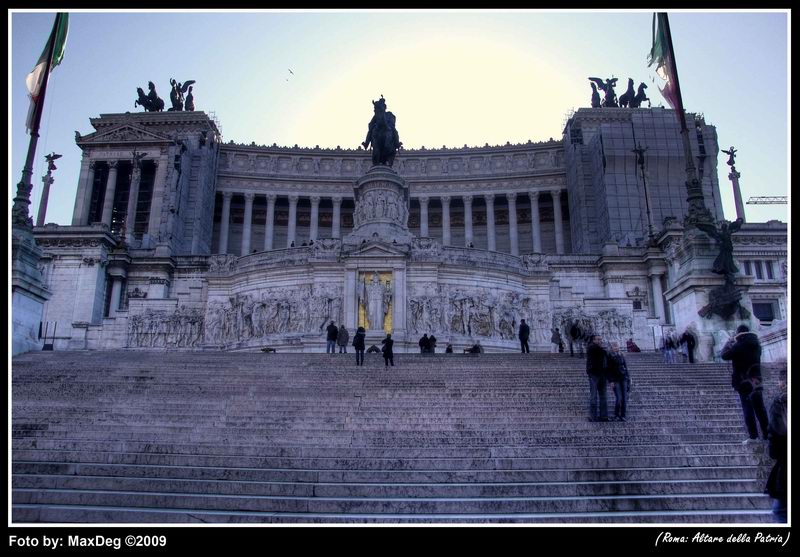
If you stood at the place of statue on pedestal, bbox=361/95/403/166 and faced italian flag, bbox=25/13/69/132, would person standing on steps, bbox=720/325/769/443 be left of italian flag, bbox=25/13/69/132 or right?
left

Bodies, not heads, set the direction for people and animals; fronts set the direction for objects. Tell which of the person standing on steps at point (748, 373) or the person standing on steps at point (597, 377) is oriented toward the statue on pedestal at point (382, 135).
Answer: the person standing on steps at point (748, 373)

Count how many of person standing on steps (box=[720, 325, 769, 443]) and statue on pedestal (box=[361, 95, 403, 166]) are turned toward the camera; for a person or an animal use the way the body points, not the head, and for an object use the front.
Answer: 1

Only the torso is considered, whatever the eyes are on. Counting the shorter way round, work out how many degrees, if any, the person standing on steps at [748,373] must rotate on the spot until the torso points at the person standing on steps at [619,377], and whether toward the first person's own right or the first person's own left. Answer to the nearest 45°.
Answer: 0° — they already face them

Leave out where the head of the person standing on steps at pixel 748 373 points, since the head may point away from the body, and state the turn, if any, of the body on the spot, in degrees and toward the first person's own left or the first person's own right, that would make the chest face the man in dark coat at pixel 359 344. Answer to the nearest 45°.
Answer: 0° — they already face them

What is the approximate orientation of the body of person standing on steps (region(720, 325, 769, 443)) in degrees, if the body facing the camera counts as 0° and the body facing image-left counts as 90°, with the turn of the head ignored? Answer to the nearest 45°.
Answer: approximately 135°

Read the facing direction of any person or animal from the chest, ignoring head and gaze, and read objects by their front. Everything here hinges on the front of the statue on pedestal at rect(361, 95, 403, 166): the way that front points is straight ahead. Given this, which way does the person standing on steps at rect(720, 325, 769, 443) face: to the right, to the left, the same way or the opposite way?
the opposite way
